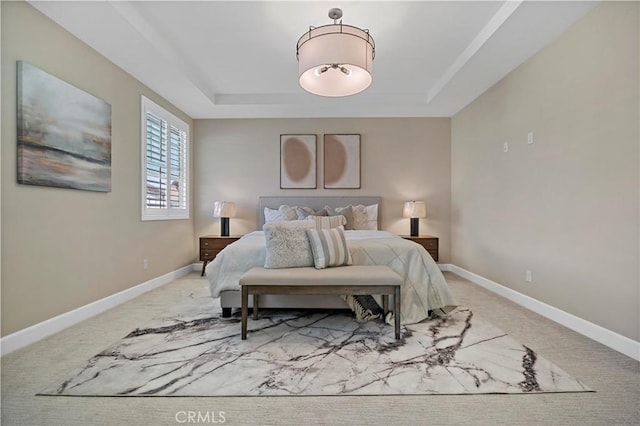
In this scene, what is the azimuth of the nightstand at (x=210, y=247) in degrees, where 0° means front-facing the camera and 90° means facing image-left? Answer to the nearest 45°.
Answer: approximately 0°

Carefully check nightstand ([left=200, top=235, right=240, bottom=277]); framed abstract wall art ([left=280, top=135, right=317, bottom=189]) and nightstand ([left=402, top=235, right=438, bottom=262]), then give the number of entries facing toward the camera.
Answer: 3

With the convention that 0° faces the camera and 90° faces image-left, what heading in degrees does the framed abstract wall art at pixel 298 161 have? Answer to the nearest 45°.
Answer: approximately 0°

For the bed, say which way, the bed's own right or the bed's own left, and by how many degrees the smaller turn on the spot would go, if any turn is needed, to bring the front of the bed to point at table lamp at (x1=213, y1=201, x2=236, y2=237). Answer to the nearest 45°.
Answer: approximately 135° to the bed's own right

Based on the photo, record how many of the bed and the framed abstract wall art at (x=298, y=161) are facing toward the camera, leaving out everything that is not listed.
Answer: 2

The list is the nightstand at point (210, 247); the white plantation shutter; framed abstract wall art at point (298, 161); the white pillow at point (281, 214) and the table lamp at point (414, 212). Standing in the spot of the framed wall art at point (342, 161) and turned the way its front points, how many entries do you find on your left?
1

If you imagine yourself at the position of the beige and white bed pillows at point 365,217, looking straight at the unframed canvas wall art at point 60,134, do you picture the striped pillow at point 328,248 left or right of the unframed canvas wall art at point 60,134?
left

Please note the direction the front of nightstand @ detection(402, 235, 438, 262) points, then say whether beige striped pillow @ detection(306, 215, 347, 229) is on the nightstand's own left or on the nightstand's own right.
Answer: on the nightstand's own right

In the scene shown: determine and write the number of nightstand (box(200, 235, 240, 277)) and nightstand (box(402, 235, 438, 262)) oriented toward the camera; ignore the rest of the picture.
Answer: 2

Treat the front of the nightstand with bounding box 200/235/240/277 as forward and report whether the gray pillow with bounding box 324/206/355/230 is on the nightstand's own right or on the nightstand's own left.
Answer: on the nightstand's own left

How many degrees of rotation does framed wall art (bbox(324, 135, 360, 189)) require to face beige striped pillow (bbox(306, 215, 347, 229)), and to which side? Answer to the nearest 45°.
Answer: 0° — it already faces it
